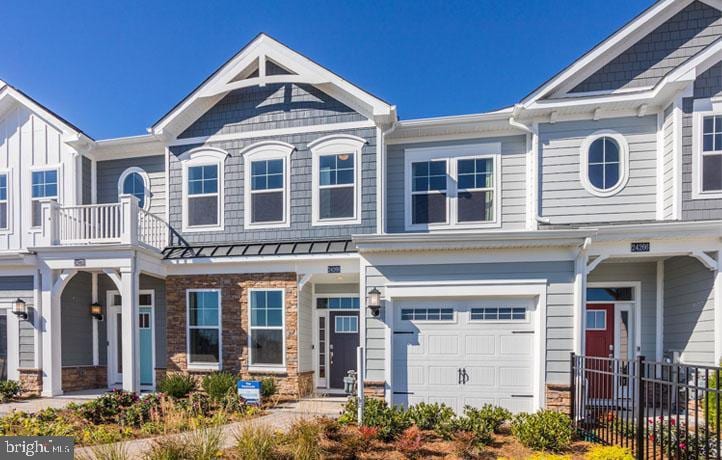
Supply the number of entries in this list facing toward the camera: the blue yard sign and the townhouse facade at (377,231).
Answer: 2

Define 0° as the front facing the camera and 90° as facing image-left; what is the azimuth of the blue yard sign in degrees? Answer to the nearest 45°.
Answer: approximately 0°

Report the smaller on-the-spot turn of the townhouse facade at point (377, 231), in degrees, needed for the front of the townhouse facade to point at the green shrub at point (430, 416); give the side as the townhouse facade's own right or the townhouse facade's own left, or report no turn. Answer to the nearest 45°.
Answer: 0° — it already faces it

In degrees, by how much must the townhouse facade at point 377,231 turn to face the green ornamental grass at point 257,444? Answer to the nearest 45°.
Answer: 0° — it already faces it

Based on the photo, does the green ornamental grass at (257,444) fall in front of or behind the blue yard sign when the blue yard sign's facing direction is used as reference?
in front

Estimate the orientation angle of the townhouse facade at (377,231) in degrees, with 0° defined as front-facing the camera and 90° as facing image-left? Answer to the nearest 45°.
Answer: approximately 0°
